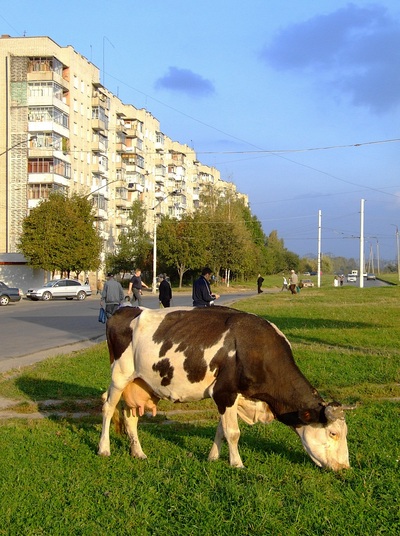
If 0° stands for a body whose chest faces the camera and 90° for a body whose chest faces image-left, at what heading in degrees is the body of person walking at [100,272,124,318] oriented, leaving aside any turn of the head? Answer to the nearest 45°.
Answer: approximately 180°

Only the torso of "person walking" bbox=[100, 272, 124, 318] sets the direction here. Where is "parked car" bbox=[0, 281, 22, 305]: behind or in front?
in front

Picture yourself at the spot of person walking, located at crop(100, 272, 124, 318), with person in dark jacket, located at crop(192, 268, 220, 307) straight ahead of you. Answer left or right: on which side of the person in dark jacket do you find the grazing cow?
right

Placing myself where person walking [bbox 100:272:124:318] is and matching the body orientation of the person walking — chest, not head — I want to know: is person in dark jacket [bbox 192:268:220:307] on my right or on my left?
on my right

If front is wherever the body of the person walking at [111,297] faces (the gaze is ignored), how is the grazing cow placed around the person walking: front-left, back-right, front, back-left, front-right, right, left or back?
back

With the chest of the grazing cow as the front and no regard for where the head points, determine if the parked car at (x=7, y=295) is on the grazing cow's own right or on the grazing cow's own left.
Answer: on the grazing cow's own left

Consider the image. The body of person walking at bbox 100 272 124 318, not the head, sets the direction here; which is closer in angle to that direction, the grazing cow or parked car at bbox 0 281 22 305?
the parked car

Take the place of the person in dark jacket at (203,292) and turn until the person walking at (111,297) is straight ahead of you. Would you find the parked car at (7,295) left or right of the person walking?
right

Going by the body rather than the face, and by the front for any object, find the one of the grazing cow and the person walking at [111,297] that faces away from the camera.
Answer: the person walking

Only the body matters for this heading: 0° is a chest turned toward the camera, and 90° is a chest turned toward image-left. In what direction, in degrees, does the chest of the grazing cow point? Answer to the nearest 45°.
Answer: approximately 270°

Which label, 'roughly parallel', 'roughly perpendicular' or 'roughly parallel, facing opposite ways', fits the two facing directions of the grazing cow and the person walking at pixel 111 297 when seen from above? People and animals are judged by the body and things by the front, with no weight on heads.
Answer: roughly perpendicular

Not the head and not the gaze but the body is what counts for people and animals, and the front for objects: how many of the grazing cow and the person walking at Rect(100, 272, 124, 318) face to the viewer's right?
1
